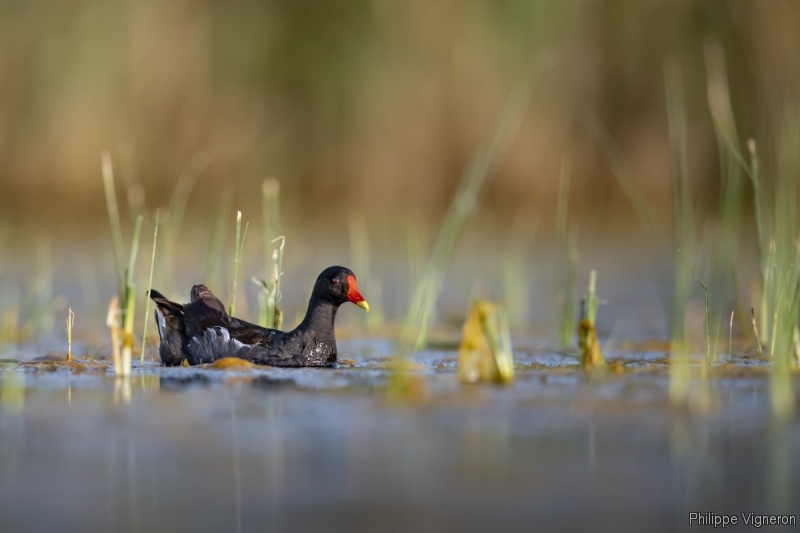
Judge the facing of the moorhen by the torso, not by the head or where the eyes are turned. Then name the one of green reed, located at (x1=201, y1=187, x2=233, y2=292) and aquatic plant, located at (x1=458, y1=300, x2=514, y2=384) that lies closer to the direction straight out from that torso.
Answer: the aquatic plant

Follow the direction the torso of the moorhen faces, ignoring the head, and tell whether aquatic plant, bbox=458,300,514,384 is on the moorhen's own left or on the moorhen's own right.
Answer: on the moorhen's own right

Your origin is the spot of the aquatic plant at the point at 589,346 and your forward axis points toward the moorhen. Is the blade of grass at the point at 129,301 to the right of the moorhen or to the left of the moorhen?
left

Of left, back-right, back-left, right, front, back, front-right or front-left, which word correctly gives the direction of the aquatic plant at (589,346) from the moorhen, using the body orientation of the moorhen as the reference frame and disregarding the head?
front-right

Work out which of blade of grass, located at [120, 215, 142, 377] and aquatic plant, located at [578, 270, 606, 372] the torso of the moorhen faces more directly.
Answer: the aquatic plant

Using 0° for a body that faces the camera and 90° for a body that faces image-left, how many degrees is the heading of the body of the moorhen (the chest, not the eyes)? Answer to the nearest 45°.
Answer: approximately 270°
